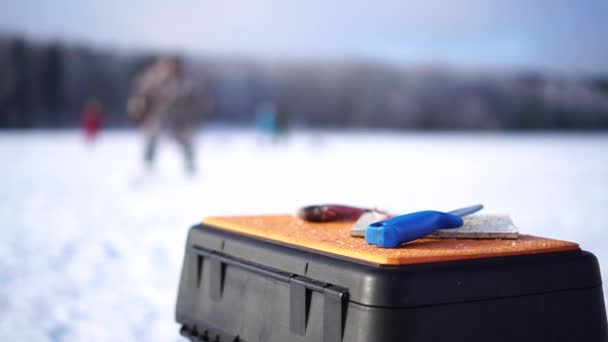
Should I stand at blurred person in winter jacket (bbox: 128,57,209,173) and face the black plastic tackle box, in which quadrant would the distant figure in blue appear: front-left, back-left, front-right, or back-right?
back-left

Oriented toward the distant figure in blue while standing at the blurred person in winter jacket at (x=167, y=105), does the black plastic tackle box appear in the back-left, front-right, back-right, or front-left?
back-right
